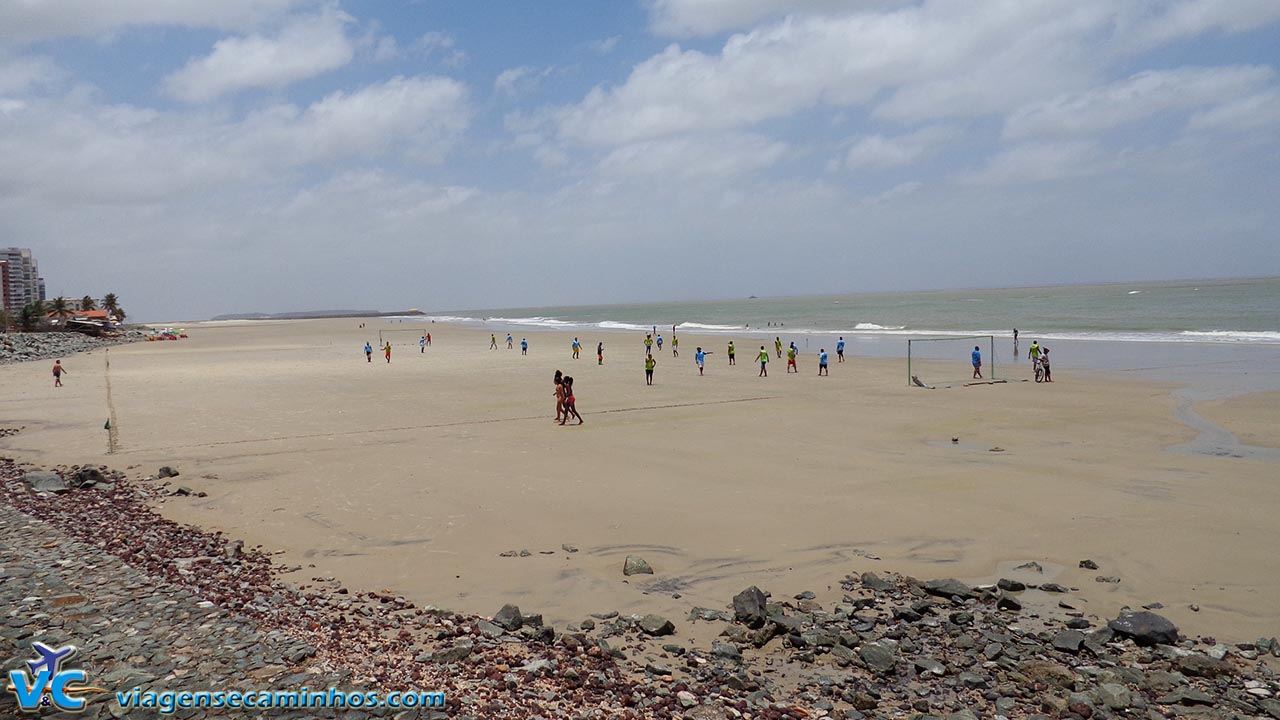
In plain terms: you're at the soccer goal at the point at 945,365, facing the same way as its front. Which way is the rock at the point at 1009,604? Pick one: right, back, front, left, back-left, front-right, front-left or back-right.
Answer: back-left

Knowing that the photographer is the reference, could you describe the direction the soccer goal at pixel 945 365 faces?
facing away from the viewer and to the left of the viewer

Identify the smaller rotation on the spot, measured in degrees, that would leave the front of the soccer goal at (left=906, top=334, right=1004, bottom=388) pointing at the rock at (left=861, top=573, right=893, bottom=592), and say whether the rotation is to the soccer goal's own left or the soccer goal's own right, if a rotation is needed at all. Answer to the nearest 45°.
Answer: approximately 135° to the soccer goal's own left

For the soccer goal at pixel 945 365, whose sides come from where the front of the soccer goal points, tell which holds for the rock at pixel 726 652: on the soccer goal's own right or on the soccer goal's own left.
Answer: on the soccer goal's own left

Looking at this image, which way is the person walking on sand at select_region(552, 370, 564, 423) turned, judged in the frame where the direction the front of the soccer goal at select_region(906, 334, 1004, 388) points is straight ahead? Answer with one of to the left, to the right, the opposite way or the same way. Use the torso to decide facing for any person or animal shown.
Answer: to the left

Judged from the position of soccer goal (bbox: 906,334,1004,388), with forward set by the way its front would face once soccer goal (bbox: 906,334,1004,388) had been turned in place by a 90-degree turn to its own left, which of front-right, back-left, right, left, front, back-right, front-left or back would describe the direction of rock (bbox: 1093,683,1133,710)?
front-left

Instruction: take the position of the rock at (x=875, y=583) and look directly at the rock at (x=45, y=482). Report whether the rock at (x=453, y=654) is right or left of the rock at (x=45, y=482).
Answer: left

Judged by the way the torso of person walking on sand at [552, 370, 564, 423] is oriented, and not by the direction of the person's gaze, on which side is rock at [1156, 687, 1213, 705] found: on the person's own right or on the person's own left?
on the person's own left

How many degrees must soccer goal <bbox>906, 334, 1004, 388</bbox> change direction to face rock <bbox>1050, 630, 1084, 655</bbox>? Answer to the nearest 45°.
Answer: approximately 135° to its left

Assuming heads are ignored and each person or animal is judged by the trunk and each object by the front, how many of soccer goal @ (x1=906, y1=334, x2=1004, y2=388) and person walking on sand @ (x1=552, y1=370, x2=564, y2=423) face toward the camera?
0
